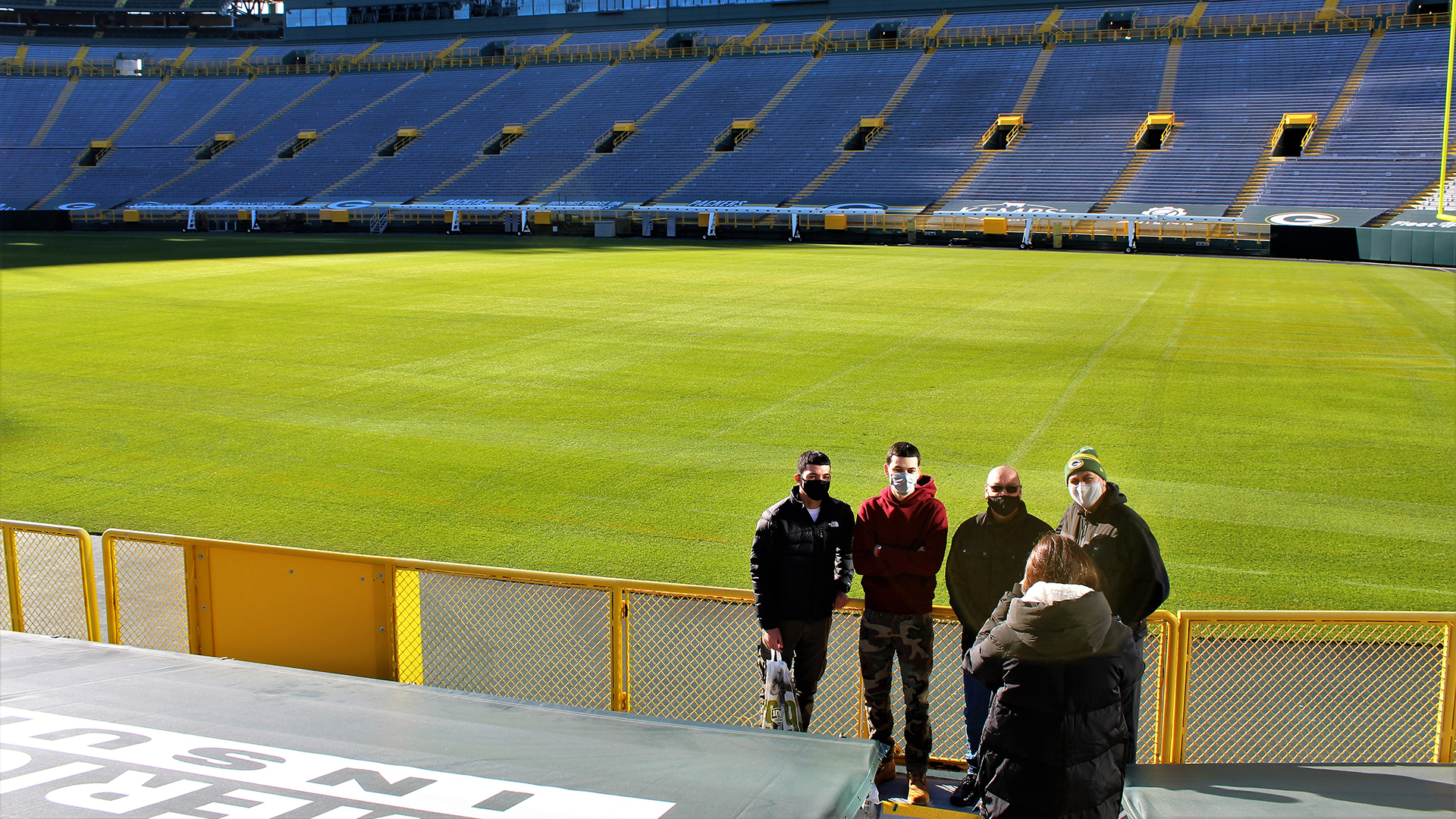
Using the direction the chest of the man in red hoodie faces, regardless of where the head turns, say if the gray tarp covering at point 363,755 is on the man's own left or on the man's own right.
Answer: on the man's own right

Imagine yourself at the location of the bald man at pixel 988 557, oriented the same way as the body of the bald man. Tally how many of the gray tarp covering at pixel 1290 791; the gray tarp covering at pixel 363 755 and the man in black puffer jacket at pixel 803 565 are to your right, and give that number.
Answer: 2

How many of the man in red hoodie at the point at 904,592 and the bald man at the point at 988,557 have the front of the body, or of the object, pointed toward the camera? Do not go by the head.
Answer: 2

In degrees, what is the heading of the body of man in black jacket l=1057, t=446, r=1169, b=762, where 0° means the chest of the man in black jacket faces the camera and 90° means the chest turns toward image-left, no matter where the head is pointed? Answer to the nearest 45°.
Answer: approximately 45°

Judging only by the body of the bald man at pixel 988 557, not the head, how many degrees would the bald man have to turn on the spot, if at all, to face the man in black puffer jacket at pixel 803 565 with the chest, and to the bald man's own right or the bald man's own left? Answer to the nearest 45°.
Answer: approximately 90° to the bald man's own right

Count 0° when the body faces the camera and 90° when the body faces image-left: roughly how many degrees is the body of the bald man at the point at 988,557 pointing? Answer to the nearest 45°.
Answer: approximately 0°

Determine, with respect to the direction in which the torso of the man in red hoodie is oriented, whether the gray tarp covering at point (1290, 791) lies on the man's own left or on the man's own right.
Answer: on the man's own left

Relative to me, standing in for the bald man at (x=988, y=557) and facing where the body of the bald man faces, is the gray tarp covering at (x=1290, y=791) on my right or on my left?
on my left
